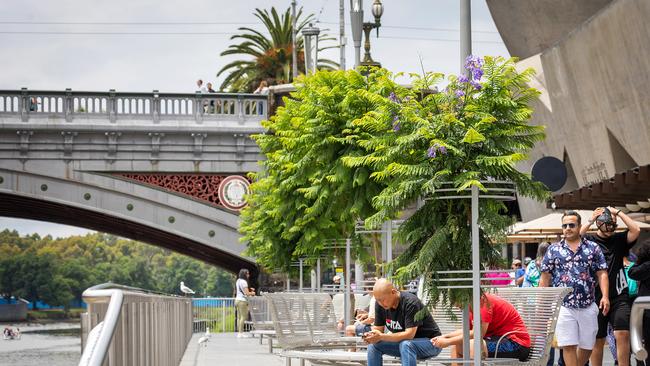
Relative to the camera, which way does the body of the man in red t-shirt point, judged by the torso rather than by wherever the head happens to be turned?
to the viewer's left

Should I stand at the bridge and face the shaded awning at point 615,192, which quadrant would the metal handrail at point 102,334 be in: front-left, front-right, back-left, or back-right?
front-right

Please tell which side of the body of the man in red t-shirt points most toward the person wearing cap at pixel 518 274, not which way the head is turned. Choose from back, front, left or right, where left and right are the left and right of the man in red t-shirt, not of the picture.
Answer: right

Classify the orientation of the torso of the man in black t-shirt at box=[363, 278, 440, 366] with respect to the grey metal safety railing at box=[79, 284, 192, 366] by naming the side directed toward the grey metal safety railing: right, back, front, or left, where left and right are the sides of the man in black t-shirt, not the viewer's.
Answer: front

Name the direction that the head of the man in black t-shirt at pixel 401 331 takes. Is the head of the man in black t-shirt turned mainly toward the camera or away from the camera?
toward the camera

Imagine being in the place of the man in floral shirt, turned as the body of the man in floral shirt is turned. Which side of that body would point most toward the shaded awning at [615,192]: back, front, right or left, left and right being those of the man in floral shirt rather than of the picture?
back

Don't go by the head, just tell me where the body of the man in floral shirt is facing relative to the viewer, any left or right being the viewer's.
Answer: facing the viewer

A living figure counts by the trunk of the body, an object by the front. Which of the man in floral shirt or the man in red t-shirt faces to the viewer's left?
the man in red t-shirt

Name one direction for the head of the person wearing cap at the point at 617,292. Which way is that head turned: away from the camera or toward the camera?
toward the camera

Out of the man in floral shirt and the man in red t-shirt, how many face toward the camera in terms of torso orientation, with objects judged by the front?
1

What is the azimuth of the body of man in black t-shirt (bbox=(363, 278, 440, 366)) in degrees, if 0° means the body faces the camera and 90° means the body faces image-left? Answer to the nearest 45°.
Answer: approximately 45°

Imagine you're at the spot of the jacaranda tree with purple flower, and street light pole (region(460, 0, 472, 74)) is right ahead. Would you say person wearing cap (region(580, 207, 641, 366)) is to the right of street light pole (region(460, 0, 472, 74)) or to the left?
right

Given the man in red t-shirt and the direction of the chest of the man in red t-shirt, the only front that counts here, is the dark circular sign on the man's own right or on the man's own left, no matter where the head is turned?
on the man's own right
